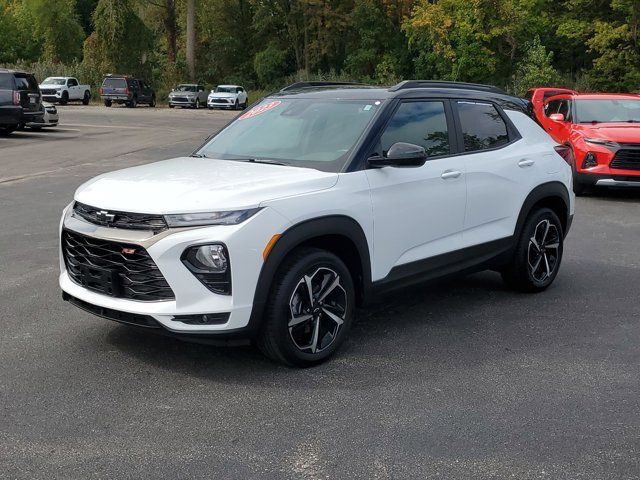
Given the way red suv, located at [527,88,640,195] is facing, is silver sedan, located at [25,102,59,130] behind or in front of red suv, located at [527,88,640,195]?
behind

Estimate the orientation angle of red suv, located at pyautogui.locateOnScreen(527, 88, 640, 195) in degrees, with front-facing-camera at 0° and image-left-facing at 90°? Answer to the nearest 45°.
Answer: approximately 315°

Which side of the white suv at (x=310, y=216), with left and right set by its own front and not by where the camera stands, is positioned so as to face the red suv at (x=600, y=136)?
back

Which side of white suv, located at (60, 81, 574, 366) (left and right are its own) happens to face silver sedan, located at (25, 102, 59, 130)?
right

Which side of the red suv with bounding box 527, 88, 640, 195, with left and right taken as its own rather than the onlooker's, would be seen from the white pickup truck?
back

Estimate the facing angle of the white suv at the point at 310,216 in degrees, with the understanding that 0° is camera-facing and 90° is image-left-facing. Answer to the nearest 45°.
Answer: approximately 45°

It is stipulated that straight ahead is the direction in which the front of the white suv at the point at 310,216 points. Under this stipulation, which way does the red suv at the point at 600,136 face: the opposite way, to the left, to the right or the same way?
to the left
